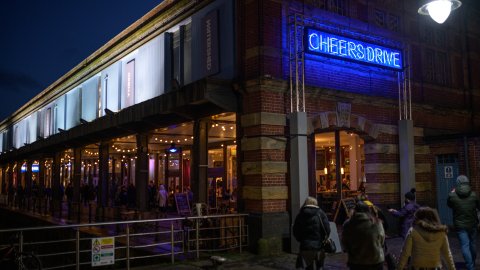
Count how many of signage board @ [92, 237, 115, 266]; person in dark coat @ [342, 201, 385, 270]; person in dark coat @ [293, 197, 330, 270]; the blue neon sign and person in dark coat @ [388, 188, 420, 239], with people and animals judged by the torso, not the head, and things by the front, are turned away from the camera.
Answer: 2

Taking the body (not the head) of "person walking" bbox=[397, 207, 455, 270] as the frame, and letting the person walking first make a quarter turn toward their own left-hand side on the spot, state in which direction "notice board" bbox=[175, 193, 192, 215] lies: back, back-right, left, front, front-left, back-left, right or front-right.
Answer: front-right

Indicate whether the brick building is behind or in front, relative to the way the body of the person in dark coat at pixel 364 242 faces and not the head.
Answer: in front

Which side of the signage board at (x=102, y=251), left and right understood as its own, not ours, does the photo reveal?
front

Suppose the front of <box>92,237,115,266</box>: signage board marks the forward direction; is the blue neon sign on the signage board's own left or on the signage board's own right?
on the signage board's own left

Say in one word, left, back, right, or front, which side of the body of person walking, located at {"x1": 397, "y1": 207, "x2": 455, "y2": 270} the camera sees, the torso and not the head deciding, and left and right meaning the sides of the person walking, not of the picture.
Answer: back

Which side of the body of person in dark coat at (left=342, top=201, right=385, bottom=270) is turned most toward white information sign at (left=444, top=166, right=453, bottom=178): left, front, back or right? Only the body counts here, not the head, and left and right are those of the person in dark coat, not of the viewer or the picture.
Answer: front

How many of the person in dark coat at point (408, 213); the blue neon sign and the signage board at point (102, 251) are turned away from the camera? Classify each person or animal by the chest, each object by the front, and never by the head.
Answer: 0

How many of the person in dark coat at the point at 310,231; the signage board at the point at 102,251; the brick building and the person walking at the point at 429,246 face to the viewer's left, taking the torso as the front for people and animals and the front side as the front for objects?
0

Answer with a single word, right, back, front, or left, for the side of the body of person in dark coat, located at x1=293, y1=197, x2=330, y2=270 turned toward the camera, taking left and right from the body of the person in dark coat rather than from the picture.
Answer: back

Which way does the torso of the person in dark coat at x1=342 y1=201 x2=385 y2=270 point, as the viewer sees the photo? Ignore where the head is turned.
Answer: away from the camera

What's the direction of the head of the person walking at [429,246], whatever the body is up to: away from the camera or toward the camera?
away from the camera
